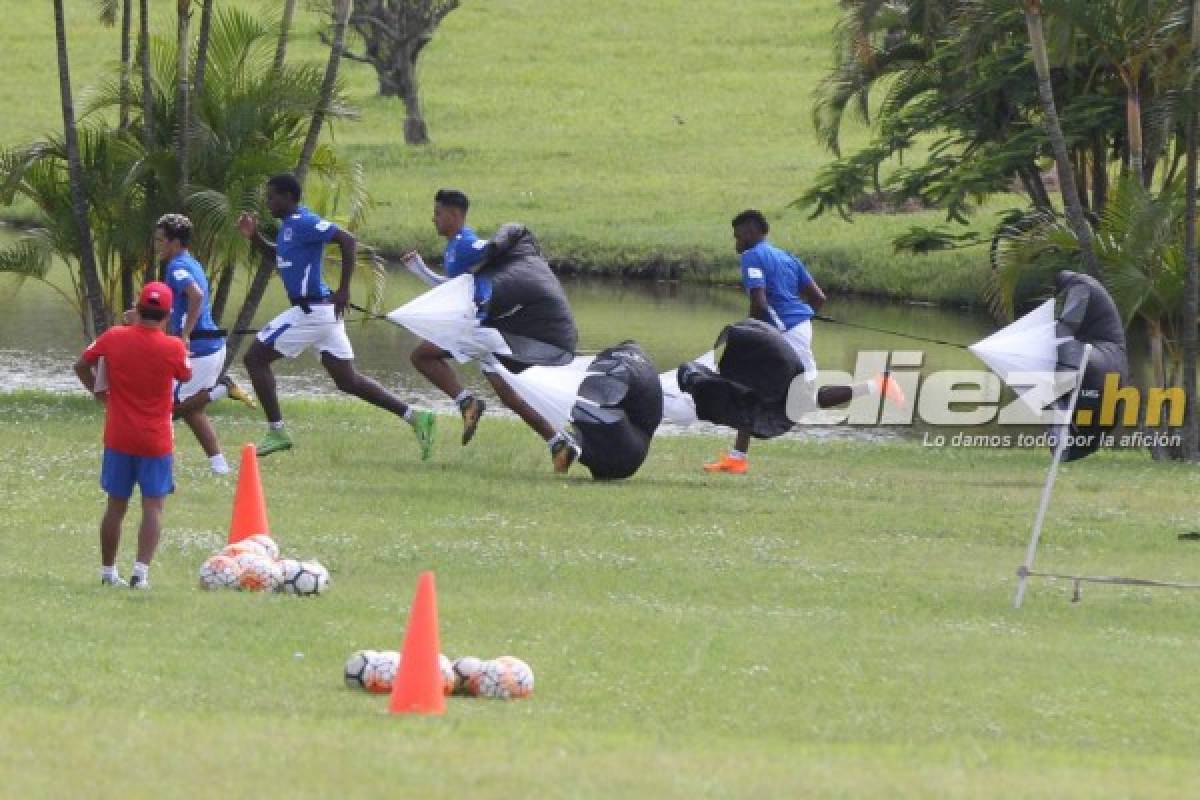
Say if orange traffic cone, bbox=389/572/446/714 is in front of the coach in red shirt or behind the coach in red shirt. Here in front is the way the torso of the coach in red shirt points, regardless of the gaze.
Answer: behind

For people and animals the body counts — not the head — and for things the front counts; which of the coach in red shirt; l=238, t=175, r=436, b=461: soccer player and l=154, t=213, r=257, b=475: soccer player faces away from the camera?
the coach in red shirt

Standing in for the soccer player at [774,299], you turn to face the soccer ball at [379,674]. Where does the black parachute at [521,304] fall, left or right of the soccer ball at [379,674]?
right

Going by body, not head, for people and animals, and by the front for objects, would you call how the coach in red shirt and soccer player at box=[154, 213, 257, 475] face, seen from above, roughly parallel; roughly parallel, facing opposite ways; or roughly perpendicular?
roughly perpendicular

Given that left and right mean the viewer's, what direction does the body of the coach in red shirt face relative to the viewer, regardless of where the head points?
facing away from the viewer
